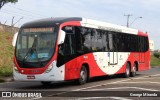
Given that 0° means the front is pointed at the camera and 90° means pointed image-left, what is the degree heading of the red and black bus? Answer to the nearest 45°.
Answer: approximately 45°
